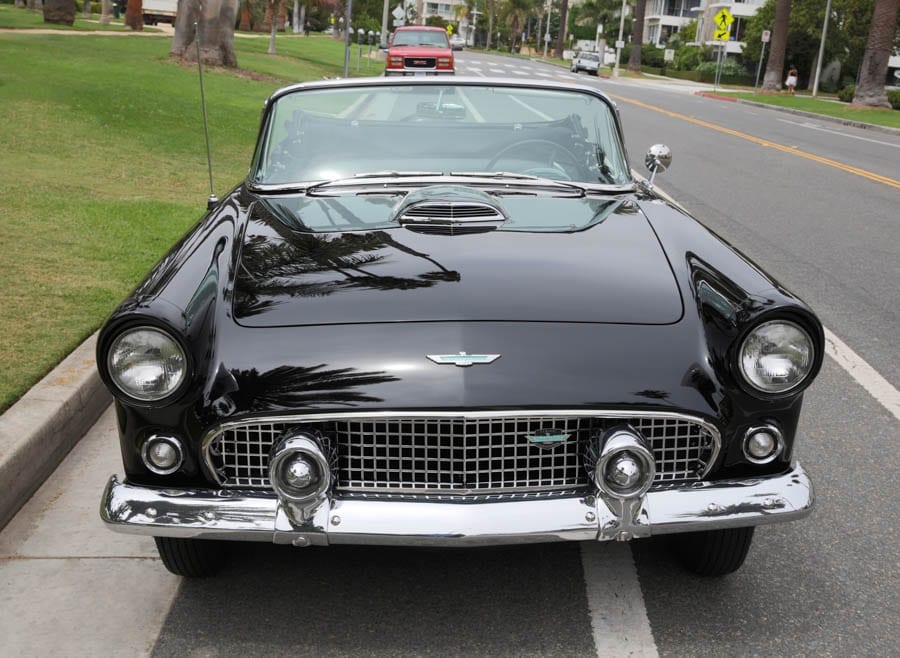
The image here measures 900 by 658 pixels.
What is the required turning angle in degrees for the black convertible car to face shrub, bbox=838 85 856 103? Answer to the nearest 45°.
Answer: approximately 180°

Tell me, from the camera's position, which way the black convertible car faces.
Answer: facing the viewer

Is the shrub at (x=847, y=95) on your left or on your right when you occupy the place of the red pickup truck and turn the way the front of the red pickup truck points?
on your left

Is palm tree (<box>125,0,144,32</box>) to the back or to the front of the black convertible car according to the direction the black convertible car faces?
to the back

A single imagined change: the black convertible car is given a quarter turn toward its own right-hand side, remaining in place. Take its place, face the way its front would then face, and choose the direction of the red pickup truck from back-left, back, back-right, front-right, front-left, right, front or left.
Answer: right

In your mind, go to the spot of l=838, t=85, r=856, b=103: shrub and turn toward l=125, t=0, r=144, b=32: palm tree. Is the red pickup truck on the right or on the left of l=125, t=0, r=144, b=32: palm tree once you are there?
left

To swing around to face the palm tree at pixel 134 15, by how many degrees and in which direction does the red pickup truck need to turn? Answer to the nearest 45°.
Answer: approximately 135° to its right

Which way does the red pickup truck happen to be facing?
toward the camera
